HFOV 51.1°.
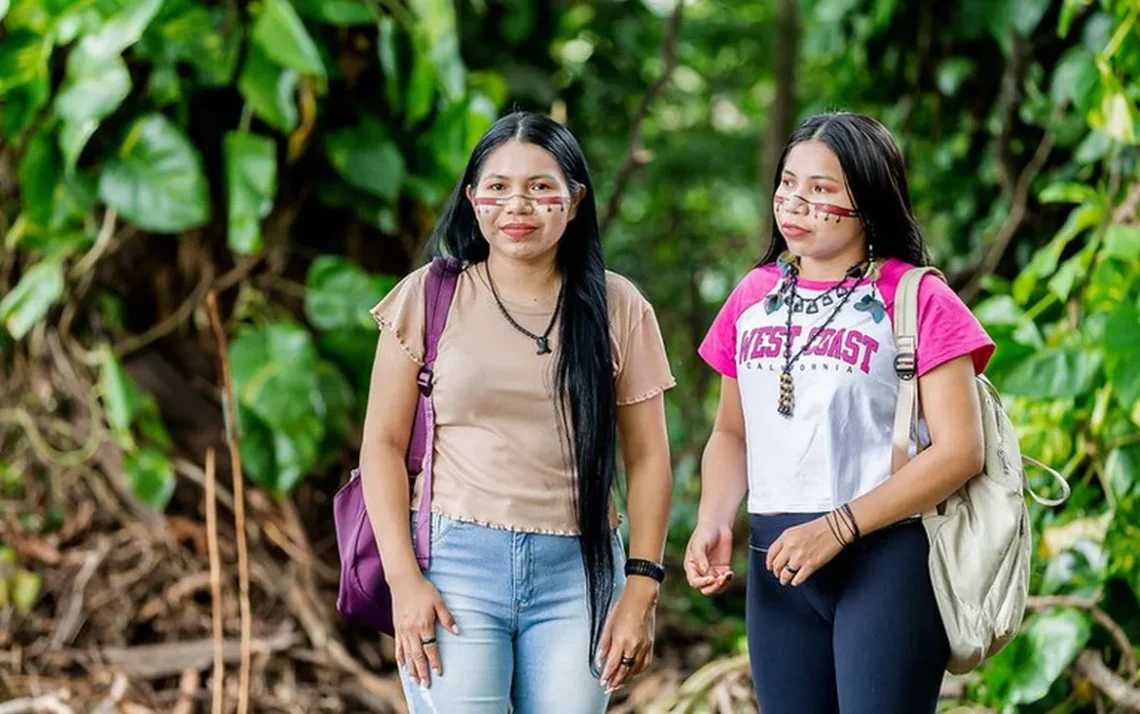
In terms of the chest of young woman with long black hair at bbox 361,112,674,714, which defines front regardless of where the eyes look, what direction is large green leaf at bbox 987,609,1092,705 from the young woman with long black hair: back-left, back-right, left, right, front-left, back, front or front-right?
back-left

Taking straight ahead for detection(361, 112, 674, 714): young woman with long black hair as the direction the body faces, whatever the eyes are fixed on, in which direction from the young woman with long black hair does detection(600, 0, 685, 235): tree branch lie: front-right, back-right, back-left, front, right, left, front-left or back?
back

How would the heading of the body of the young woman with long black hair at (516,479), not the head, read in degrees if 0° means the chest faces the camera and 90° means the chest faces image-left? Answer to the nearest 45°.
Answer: approximately 0°

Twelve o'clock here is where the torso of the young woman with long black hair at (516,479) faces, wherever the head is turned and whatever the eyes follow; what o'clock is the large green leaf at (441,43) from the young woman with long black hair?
The large green leaf is roughly at 6 o'clock from the young woman with long black hair.

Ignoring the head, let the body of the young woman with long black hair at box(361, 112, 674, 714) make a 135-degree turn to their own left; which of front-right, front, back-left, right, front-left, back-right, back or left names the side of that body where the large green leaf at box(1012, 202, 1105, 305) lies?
front

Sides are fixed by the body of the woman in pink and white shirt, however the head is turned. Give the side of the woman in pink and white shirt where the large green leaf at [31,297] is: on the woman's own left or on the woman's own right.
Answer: on the woman's own right

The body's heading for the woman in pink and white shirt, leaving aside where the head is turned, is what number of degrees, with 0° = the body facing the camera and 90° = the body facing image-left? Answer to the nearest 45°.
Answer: approximately 45°

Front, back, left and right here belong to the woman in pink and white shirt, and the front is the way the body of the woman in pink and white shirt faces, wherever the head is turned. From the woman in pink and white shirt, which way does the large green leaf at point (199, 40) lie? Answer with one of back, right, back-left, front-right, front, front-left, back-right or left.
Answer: right

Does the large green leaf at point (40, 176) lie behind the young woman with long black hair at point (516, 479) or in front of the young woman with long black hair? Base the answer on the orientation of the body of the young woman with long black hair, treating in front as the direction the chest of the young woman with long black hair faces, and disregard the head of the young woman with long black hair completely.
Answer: behind

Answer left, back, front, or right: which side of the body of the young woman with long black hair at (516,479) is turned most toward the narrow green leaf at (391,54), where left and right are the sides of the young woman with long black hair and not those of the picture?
back

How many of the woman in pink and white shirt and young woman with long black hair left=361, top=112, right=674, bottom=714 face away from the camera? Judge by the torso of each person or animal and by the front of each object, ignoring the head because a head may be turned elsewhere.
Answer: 0
